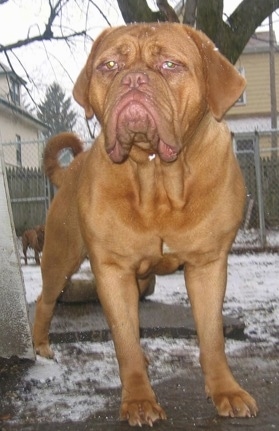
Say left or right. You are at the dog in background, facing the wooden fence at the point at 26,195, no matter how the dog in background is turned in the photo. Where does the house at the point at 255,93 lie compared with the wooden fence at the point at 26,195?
right

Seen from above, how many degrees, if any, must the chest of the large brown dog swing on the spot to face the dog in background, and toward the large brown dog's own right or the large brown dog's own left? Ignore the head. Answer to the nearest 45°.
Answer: approximately 135° to the large brown dog's own left

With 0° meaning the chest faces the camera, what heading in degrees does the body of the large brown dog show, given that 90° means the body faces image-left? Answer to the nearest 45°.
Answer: approximately 315°

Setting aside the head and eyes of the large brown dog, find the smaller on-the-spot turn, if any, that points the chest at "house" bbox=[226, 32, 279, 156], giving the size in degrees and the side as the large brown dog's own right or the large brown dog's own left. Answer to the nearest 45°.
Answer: approximately 135° to the large brown dog's own left

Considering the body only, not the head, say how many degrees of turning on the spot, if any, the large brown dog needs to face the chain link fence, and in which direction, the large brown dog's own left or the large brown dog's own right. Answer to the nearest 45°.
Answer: approximately 135° to the large brown dog's own left

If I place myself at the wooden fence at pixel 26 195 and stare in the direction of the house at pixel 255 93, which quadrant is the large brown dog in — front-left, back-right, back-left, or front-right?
back-right
